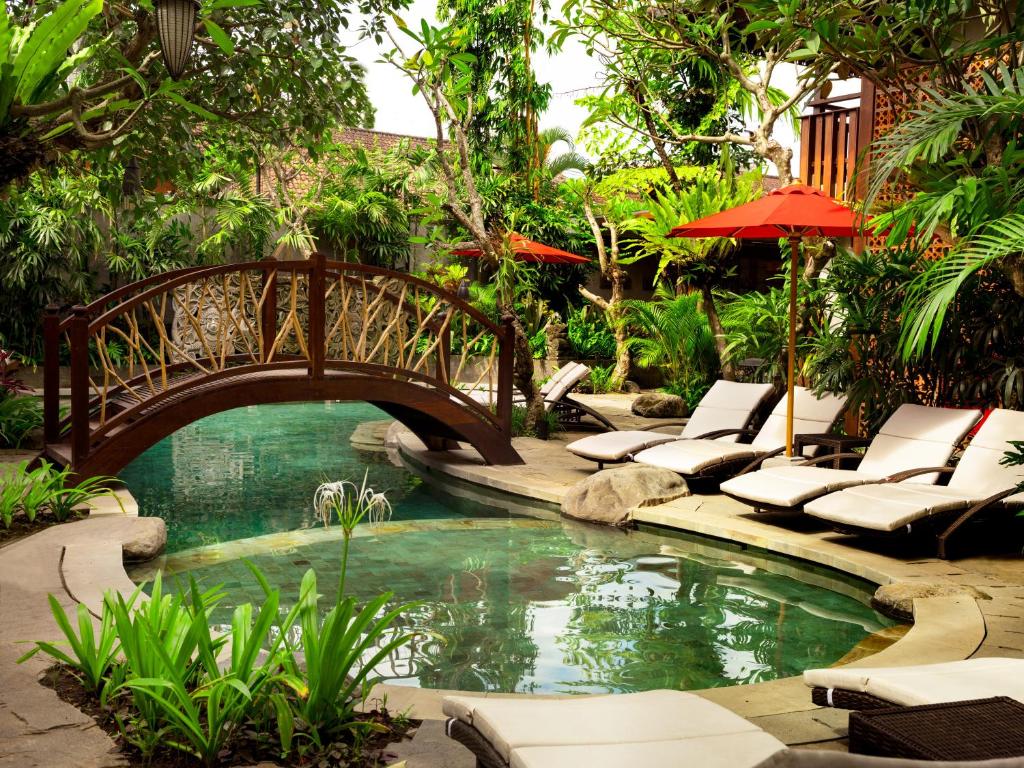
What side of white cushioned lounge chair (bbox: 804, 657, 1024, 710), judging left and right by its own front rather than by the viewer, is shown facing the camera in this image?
left

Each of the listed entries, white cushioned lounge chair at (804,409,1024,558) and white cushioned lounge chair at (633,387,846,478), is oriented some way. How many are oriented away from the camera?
0

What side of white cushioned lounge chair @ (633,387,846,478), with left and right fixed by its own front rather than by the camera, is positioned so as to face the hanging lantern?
front

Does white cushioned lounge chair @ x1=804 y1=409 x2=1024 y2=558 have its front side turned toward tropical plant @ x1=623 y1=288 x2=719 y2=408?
no

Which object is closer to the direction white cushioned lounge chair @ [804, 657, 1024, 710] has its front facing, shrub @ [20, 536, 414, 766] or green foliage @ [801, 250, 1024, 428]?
the shrub

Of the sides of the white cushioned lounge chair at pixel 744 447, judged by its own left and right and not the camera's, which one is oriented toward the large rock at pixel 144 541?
front

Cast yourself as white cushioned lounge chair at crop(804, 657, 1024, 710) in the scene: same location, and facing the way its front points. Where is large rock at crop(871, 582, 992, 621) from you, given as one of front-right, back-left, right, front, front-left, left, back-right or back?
right

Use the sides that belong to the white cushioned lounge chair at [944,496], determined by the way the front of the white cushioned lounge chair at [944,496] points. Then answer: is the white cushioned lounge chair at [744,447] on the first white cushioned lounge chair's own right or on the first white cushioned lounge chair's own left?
on the first white cushioned lounge chair's own right

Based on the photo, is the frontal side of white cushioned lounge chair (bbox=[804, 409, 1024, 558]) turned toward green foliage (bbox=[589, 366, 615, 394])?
no

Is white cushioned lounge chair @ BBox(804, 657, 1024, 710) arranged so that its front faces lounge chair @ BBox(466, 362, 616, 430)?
no

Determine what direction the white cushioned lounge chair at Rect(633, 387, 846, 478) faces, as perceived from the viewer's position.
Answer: facing the viewer and to the left of the viewer

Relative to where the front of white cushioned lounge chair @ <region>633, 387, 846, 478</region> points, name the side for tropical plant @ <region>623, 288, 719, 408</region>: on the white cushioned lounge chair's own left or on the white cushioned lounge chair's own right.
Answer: on the white cushioned lounge chair's own right

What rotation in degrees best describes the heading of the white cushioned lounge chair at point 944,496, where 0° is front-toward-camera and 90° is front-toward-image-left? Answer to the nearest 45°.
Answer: approximately 45°

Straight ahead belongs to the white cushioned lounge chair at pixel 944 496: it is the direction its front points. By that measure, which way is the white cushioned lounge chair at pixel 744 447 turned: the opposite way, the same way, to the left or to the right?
the same way

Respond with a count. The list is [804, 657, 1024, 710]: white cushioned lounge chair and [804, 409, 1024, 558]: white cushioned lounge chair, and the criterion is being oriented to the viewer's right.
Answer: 0
